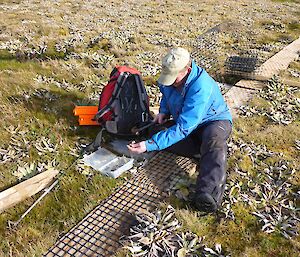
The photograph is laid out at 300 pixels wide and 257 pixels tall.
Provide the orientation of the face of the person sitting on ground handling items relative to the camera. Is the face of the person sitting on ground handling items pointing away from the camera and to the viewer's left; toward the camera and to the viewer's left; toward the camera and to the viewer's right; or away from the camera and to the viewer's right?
toward the camera and to the viewer's left

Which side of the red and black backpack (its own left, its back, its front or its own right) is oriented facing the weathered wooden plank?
left

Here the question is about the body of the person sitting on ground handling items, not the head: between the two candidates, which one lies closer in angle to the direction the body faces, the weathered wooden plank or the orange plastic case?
the weathered wooden plank

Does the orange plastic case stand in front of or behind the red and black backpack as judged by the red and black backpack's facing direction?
in front

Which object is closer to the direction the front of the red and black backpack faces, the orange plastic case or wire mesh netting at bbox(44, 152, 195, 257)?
the orange plastic case

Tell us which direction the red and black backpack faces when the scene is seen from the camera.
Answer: facing away from the viewer and to the left of the viewer

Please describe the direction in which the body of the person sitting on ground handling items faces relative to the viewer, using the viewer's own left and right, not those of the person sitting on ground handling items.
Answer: facing the viewer and to the left of the viewer

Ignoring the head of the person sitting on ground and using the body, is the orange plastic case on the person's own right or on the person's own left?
on the person's own right

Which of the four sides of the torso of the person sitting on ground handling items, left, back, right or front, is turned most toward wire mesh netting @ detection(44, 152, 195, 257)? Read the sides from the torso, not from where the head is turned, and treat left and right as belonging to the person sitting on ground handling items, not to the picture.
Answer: front
